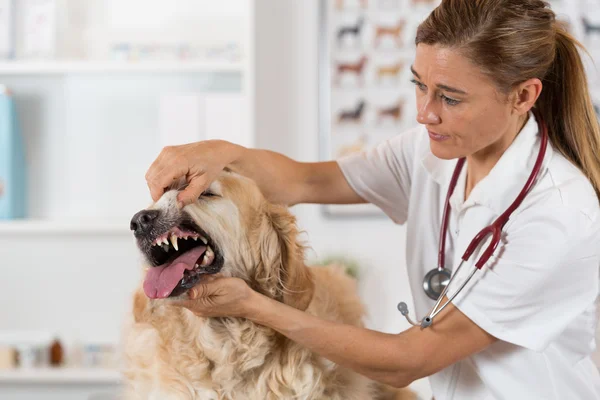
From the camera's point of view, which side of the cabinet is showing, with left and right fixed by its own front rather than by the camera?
front

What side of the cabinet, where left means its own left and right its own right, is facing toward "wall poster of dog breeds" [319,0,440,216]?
left

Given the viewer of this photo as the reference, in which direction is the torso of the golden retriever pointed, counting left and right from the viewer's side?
facing the viewer and to the left of the viewer

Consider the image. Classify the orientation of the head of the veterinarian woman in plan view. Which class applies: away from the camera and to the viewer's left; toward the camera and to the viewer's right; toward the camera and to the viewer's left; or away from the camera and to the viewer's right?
toward the camera and to the viewer's left

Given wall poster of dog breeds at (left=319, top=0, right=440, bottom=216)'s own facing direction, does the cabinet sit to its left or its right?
on its right

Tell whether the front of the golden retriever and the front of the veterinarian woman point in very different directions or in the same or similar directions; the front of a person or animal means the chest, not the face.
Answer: same or similar directions

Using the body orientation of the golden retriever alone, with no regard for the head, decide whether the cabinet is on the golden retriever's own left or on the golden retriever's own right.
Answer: on the golden retriever's own right

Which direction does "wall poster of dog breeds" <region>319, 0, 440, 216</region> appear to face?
toward the camera

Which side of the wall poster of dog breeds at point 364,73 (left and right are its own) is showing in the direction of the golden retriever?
front

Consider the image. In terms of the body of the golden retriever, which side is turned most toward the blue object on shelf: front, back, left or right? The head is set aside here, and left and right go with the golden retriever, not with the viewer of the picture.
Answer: right

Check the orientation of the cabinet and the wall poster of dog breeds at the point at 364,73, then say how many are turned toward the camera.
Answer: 2

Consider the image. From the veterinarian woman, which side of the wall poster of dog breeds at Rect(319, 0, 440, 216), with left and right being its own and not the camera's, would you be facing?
front

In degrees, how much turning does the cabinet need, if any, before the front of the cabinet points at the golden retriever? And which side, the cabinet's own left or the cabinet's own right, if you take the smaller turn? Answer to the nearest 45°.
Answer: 0° — it already faces it
